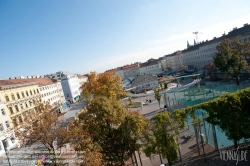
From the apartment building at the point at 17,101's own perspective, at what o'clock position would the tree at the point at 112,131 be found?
The tree is roughly at 1 o'clock from the apartment building.

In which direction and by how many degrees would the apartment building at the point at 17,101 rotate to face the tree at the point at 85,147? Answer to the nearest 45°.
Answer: approximately 45° to its right

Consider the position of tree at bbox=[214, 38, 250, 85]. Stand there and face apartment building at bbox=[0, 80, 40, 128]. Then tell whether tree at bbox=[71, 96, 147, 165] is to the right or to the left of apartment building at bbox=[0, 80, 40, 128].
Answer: left

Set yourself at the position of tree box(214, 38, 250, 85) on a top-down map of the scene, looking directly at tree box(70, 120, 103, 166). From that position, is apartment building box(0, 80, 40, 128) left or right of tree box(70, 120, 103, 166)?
right

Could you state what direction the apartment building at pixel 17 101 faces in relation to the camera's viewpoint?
facing the viewer and to the right of the viewer

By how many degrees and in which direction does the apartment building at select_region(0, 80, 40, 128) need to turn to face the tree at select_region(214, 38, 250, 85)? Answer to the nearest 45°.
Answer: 0° — it already faces it

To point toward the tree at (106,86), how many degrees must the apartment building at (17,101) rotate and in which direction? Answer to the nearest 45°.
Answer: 0° — it already faces it

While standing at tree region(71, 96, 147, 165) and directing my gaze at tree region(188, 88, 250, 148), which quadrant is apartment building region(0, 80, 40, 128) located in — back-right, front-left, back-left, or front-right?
back-left

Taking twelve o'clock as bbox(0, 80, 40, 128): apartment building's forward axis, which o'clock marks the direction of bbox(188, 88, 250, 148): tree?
The tree is roughly at 1 o'clock from the apartment building.
